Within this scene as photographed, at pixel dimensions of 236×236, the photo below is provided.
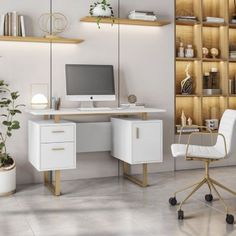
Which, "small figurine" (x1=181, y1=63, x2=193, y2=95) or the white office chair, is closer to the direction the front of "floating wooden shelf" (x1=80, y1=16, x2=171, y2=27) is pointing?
the white office chair

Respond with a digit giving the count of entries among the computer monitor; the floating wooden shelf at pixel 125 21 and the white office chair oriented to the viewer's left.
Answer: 1

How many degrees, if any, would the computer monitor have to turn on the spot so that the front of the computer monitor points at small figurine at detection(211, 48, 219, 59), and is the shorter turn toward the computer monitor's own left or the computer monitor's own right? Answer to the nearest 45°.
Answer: approximately 135° to the computer monitor's own left

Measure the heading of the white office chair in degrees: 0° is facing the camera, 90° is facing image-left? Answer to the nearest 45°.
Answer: approximately 90°
